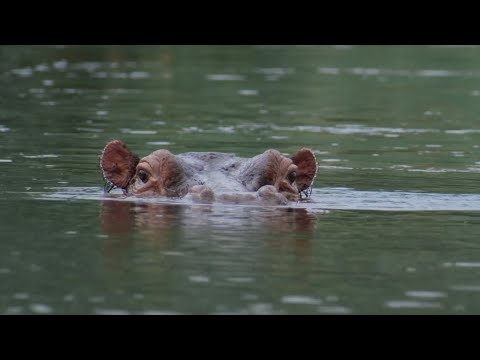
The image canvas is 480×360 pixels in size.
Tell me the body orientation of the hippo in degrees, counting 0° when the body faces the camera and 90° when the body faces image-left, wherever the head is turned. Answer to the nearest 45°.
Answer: approximately 0°
